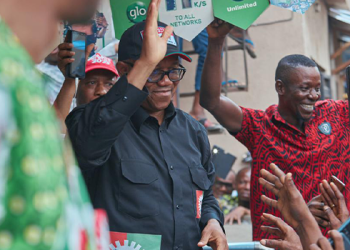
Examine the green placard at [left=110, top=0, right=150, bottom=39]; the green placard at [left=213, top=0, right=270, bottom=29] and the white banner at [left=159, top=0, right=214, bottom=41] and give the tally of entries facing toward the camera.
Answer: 3

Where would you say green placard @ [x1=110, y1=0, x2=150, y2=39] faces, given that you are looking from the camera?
facing the viewer

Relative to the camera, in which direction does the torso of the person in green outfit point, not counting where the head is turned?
to the viewer's right

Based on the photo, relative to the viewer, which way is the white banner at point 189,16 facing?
toward the camera

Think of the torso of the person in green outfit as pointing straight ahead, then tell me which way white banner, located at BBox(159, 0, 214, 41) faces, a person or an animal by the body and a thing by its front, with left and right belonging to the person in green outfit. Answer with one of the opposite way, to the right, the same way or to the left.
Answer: to the right

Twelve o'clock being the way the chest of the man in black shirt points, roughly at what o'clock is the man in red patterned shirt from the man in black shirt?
The man in red patterned shirt is roughly at 9 o'clock from the man in black shirt.

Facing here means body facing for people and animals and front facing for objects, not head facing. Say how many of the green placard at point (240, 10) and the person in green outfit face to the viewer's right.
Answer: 1

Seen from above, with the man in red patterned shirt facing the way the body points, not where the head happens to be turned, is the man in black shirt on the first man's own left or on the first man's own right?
on the first man's own right

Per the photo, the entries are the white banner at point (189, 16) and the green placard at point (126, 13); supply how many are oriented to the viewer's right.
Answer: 0

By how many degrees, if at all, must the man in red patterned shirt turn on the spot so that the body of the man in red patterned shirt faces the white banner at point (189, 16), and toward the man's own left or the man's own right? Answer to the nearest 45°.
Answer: approximately 90° to the man's own right
